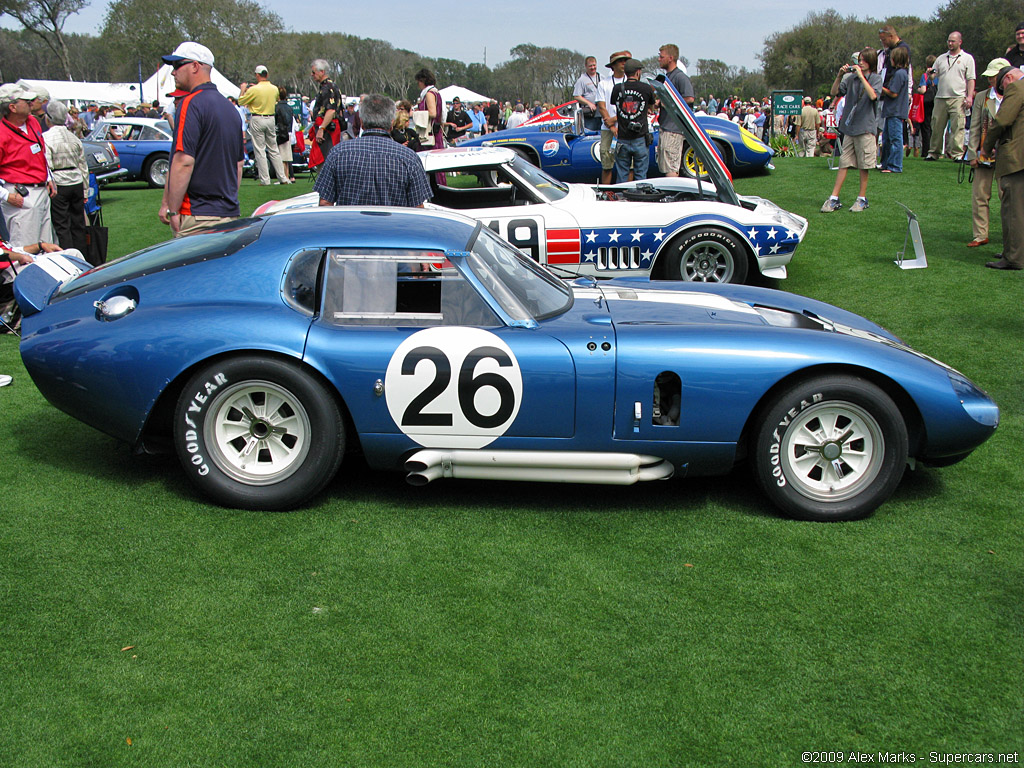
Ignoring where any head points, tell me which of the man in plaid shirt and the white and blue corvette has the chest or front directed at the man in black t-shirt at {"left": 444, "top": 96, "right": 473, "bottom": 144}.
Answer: the man in plaid shirt

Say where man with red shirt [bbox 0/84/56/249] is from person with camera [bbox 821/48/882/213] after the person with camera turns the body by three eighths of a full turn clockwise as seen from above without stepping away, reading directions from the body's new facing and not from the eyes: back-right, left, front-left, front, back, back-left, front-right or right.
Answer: back-left

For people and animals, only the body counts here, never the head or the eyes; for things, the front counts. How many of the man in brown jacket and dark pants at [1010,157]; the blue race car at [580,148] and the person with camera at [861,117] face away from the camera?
0

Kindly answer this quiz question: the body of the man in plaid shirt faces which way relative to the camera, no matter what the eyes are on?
away from the camera

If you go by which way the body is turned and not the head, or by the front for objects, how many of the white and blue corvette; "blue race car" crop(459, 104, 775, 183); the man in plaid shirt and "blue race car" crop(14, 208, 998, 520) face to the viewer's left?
0

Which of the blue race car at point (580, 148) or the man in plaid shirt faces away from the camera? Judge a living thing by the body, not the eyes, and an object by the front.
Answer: the man in plaid shirt

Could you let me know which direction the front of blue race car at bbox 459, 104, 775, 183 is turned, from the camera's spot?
facing to the right of the viewer

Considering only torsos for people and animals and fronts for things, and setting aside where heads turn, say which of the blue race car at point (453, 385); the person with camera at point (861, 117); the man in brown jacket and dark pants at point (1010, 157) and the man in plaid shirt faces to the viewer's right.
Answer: the blue race car

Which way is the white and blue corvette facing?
to the viewer's right

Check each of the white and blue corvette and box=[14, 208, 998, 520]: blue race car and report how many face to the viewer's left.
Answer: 0

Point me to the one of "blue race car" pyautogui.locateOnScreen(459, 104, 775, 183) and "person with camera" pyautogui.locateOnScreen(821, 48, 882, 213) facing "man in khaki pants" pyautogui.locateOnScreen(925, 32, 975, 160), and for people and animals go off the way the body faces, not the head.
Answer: the blue race car

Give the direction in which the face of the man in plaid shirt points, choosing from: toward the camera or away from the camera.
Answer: away from the camera

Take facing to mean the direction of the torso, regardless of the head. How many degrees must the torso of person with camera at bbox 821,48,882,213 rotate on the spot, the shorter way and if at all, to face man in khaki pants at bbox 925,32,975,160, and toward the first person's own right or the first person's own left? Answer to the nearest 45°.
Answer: approximately 135° to the first person's own right

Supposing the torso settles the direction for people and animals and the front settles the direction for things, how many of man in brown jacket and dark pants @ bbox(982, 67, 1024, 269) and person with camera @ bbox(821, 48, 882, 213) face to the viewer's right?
0

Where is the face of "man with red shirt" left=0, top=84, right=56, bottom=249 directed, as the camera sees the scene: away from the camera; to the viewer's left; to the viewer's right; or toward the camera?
to the viewer's right

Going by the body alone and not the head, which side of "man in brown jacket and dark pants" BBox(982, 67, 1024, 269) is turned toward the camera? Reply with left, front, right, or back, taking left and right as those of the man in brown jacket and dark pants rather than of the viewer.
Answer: left

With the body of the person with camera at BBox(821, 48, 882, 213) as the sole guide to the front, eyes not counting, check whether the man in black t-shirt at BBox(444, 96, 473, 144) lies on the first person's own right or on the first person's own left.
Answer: on the first person's own right

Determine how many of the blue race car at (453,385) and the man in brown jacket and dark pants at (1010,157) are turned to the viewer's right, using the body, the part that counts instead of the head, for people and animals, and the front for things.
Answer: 1

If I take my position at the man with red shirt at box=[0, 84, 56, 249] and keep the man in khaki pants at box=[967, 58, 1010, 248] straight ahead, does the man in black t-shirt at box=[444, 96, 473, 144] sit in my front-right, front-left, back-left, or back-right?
front-left

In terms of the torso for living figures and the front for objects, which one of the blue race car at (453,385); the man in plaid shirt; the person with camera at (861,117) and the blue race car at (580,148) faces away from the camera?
the man in plaid shirt

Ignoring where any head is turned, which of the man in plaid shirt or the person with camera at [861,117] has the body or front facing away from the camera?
the man in plaid shirt

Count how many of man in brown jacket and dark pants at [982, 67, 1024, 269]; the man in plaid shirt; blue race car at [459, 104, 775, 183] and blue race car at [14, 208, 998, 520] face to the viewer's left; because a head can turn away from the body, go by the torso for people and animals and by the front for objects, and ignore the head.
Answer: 1

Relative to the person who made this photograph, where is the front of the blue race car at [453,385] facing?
facing to the right of the viewer
